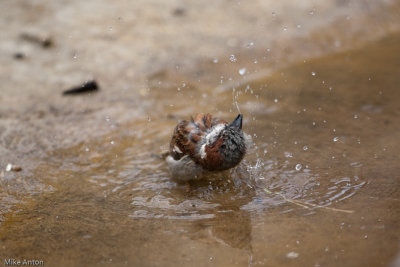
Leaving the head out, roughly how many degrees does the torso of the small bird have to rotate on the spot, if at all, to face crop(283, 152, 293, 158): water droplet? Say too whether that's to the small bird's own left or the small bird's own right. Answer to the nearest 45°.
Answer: approximately 45° to the small bird's own left

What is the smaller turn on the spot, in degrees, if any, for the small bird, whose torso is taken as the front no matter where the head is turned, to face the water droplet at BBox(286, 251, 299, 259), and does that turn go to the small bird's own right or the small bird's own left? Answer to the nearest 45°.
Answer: approximately 45° to the small bird's own right

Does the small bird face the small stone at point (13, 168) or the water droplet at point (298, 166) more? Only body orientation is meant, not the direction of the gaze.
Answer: the water droplet

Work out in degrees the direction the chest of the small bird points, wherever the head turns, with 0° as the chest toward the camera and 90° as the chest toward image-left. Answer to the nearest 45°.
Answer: approximately 270°

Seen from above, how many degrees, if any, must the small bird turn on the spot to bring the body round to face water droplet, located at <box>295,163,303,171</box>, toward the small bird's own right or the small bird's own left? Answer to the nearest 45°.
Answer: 0° — it already faces it

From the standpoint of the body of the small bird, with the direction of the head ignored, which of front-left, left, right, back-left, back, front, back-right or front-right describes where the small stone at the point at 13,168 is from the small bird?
back

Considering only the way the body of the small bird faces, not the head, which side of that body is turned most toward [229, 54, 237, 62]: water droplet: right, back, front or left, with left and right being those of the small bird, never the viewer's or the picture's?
left

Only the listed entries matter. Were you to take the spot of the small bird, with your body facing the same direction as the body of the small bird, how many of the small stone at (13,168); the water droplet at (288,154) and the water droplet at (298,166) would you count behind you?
1
